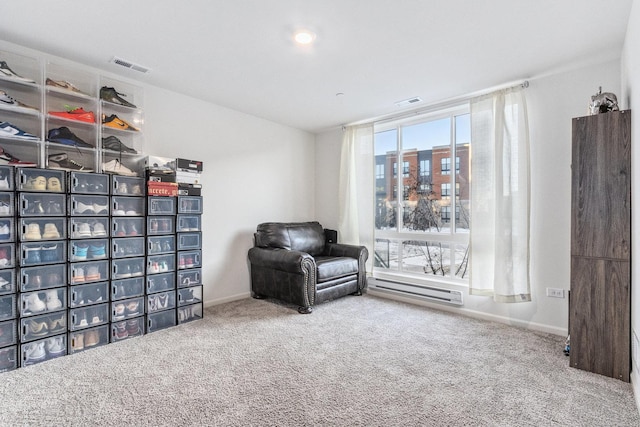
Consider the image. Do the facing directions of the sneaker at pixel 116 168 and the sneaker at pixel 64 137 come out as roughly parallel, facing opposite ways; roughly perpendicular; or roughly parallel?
roughly parallel

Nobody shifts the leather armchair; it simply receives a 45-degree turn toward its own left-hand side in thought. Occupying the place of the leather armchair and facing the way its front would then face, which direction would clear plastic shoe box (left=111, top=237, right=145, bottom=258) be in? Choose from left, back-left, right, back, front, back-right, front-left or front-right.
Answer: back-right

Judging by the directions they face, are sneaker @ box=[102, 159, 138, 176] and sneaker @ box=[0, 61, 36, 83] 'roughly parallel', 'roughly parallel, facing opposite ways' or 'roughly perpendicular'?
roughly parallel
